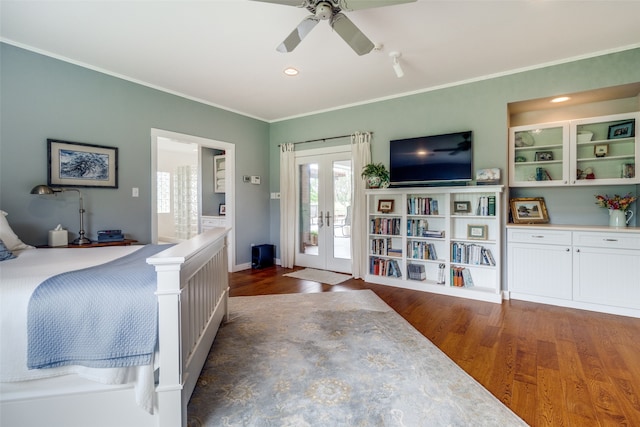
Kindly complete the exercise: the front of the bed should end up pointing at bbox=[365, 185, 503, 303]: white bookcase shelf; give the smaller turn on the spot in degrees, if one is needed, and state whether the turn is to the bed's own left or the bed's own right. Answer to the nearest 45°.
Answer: approximately 45° to the bed's own left

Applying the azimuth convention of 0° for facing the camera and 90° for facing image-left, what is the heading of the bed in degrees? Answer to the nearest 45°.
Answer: approximately 315°

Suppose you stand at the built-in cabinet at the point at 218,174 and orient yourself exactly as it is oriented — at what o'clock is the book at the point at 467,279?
The book is roughly at 9 o'clock from the built-in cabinet.

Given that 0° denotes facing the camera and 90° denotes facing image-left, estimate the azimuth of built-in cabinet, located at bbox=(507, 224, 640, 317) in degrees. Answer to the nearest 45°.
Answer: approximately 0°

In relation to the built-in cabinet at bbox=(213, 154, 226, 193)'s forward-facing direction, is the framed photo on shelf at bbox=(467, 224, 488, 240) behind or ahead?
ahead

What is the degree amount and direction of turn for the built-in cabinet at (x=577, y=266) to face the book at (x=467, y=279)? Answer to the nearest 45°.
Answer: approximately 90° to its right

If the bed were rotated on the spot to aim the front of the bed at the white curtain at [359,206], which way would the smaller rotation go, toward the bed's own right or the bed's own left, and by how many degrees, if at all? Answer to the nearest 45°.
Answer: approximately 90° to the bed's own left

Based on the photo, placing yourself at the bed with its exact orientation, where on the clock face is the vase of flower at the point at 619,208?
The vase of flower is roughly at 11 o'clock from the bed.
